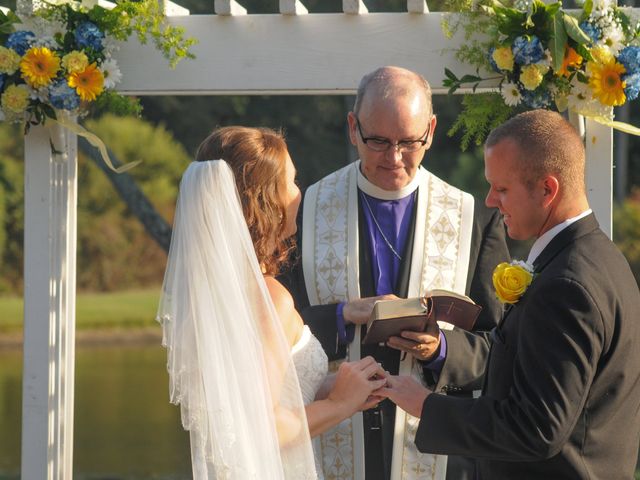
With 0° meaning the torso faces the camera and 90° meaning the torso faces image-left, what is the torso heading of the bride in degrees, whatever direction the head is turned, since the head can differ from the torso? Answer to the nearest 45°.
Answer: approximately 225°

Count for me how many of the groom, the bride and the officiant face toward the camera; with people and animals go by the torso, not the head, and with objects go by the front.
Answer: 1

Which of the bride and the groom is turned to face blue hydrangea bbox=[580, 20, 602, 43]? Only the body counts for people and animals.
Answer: the bride

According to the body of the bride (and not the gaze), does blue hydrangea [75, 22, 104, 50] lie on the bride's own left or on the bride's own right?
on the bride's own left

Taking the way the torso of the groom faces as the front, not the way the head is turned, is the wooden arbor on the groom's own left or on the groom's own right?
on the groom's own right

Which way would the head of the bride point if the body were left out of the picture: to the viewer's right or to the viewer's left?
to the viewer's right

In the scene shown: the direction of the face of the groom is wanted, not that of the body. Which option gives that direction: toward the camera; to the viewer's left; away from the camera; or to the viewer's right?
to the viewer's left

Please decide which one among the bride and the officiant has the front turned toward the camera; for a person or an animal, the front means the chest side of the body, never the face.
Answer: the officiant

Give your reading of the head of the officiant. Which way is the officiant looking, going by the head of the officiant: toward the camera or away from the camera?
toward the camera

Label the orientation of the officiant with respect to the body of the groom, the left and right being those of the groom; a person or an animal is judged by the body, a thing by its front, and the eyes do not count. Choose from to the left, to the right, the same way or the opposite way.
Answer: to the left

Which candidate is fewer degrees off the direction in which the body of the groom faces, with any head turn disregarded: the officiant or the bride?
the bride

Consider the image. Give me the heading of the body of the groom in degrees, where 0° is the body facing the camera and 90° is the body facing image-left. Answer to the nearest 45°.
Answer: approximately 90°
